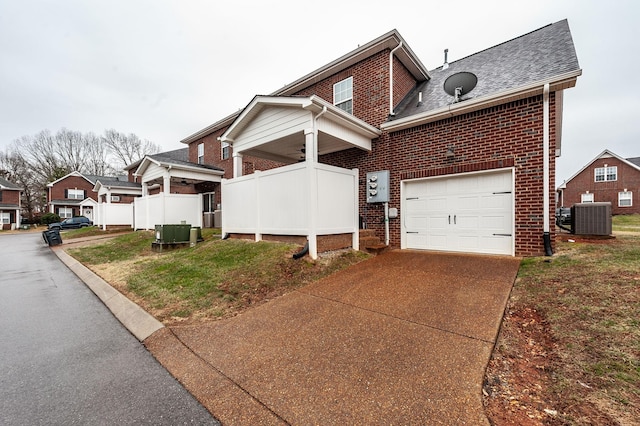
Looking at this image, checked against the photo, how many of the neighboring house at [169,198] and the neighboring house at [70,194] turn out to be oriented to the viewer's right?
0

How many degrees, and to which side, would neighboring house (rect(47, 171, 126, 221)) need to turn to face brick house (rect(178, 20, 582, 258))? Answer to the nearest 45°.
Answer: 0° — it already faces it

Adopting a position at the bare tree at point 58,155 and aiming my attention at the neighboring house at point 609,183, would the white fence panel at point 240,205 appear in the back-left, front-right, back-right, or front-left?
front-right

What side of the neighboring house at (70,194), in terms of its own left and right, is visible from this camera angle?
front

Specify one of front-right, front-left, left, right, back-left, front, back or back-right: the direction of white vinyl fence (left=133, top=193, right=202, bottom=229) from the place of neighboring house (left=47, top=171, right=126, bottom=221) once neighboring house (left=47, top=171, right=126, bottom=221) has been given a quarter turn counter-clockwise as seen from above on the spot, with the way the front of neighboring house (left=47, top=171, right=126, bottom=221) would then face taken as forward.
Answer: right

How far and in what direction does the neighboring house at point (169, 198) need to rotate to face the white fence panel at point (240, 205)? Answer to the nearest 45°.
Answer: approximately 45° to its left

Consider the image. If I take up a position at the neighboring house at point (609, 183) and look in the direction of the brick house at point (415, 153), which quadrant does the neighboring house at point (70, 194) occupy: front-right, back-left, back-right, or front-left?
front-right

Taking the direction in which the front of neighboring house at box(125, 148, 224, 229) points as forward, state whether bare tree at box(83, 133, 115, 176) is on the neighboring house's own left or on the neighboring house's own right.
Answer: on the neighboring house's own right

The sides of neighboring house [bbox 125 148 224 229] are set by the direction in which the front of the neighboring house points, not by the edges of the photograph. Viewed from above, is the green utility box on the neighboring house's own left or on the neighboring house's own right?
on the neighboring house's own left

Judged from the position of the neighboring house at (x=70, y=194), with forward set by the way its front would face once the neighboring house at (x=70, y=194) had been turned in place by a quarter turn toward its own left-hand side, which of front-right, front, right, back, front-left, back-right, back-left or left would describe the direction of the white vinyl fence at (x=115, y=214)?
right

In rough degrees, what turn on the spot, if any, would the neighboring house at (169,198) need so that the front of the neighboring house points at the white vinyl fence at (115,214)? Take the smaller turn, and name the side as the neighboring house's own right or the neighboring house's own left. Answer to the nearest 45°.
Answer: approximately 90° to the neighboring house's own right

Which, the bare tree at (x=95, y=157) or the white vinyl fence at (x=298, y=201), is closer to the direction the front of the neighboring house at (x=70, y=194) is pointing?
the white vinyl fence

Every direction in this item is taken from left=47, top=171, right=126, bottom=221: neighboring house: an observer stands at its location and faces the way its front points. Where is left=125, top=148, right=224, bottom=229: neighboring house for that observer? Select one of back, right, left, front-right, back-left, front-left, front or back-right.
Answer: front

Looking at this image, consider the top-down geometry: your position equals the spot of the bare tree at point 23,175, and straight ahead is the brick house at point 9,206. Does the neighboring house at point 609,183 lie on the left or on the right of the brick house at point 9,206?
left
